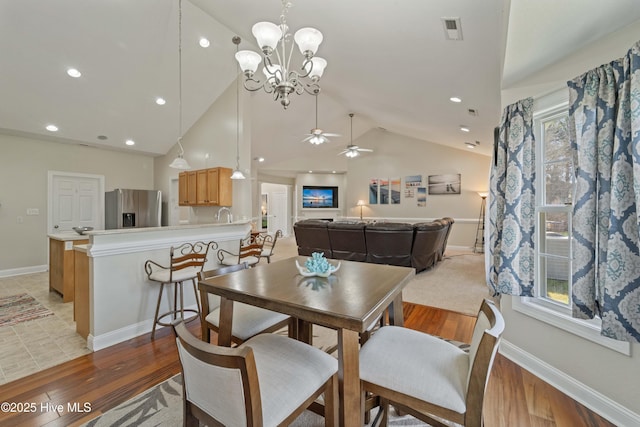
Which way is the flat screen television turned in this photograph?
toward the camera

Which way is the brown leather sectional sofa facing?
away from the camera

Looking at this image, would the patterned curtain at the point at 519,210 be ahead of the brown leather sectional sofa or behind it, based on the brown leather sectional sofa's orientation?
behind

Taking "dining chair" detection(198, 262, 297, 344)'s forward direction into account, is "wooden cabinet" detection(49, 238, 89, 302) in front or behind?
behind

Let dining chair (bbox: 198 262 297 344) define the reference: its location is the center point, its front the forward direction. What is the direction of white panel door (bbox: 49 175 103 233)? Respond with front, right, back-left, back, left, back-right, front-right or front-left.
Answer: back

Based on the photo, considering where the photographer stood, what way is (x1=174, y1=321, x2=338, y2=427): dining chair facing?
facing away from the viewer and to the right of the viewer

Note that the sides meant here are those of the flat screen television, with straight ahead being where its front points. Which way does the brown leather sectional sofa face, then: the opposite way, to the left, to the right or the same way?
the opposite way

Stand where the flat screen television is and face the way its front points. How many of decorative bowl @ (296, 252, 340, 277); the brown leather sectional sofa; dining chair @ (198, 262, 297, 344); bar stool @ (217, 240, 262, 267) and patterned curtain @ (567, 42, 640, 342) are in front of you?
5

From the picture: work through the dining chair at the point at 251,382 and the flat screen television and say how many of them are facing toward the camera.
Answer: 1

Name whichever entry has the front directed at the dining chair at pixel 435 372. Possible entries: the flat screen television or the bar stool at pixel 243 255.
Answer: the flat screen television

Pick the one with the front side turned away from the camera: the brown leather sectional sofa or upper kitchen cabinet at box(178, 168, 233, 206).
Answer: the brown leather sectional sofa

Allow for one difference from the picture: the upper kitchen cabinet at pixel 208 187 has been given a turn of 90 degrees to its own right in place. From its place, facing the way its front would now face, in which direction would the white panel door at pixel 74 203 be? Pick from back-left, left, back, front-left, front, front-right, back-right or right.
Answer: front

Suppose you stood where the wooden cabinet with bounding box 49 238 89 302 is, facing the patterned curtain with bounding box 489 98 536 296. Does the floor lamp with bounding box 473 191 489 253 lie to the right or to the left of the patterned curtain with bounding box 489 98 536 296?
left

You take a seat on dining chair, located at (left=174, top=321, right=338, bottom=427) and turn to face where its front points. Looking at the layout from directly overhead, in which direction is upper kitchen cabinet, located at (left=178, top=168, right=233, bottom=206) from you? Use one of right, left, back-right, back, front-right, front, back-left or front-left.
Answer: front-left

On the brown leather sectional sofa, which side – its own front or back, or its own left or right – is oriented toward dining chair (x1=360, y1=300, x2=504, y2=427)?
back

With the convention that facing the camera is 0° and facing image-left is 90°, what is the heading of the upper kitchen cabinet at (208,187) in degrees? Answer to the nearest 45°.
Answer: approximately 45°

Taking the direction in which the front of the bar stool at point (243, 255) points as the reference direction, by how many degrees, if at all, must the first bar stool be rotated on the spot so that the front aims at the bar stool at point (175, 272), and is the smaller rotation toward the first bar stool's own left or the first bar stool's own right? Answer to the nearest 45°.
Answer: approximately 90° to the first bar stool's own left

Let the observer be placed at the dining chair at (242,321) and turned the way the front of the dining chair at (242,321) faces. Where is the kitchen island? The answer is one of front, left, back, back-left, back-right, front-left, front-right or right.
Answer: back
